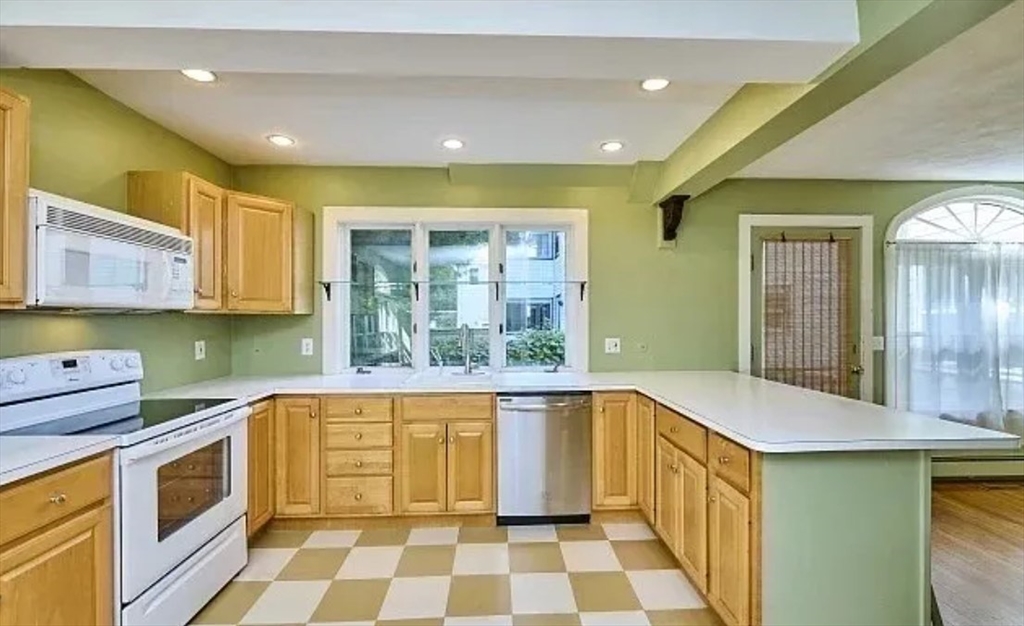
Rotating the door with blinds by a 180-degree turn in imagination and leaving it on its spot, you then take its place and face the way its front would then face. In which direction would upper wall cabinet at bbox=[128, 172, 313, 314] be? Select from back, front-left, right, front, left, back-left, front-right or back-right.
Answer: back-left

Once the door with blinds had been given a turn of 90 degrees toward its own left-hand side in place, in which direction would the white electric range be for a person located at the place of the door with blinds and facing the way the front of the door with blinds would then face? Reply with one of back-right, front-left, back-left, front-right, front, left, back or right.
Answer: back-right

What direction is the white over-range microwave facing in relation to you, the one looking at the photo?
facing the viewer and to the right of the viewer

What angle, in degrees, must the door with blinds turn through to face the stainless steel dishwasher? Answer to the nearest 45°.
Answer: approximately 45° to its right

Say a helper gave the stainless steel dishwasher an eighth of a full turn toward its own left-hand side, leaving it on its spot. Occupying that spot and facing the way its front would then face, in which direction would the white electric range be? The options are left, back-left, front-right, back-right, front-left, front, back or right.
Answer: right

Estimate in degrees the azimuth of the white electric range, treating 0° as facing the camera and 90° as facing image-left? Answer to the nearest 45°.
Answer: approximately 315°

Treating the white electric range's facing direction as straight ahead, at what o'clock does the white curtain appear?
The white curtain is roughly at 11 o'clock from the white electric range.

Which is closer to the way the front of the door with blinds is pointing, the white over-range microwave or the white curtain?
the white over-range microwave

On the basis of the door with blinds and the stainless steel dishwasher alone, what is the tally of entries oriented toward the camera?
2

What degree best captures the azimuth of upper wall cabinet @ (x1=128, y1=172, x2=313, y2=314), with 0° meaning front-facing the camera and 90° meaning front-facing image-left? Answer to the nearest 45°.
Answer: approximately 315°

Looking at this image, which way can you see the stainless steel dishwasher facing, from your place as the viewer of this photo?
facing the viewer

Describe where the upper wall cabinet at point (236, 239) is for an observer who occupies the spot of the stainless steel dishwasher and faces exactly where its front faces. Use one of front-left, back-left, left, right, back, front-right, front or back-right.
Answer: right

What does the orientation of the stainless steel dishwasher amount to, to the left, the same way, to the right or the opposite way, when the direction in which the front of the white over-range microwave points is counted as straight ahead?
to the right

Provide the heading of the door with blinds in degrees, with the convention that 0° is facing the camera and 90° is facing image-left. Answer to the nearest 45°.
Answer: approximately 0°
